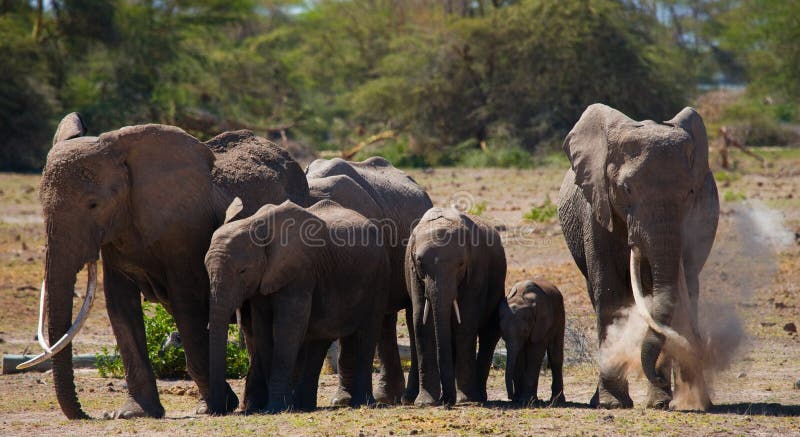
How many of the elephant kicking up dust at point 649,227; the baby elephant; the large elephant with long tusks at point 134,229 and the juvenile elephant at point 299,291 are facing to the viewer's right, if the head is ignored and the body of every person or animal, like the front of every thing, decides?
0

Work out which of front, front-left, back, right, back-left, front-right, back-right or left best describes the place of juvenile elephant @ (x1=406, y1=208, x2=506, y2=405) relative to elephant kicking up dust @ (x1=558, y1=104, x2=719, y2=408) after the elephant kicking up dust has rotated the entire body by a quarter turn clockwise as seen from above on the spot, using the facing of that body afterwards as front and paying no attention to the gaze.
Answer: front

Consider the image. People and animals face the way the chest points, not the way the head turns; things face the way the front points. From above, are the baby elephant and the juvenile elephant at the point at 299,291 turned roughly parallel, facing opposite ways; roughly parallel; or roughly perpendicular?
roughly parallel

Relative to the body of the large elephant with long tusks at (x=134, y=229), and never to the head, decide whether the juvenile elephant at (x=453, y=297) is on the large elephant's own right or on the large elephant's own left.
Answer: on the large elephant's own left

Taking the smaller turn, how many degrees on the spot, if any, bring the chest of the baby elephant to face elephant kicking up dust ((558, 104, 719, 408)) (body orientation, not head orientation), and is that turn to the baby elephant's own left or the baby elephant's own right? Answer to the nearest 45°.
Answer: approximately 90° to the baby elephant's own left

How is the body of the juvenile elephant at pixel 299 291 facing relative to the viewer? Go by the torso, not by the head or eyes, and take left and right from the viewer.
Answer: facing the viewer and to the left of the viewer

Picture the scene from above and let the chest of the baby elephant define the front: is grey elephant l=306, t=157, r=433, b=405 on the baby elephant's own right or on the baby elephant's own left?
on the baby elephant's own right

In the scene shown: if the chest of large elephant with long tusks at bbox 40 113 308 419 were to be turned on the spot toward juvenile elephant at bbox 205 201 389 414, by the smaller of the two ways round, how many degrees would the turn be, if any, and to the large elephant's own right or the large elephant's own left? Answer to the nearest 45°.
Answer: approximately 135° to the large elephant's own left

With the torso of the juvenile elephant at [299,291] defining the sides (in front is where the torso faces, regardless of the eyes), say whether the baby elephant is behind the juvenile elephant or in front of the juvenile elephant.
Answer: behind

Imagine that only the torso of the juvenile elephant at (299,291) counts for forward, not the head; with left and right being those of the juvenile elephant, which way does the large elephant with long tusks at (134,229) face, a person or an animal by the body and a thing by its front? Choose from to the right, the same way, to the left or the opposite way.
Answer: the same way

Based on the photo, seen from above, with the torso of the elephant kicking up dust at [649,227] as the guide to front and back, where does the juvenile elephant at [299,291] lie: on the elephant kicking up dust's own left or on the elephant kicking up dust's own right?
on the elephant kicking up dust's own right

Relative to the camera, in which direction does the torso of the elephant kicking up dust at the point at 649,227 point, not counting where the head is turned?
toward the camera

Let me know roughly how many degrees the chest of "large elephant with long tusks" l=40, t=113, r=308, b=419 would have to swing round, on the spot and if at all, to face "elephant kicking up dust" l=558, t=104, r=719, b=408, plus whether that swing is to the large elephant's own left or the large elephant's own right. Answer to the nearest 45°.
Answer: approximately 135° to the large elephant's own left

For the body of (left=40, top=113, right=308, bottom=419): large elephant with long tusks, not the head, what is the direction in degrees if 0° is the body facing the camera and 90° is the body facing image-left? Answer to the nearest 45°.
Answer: approximately 45°
